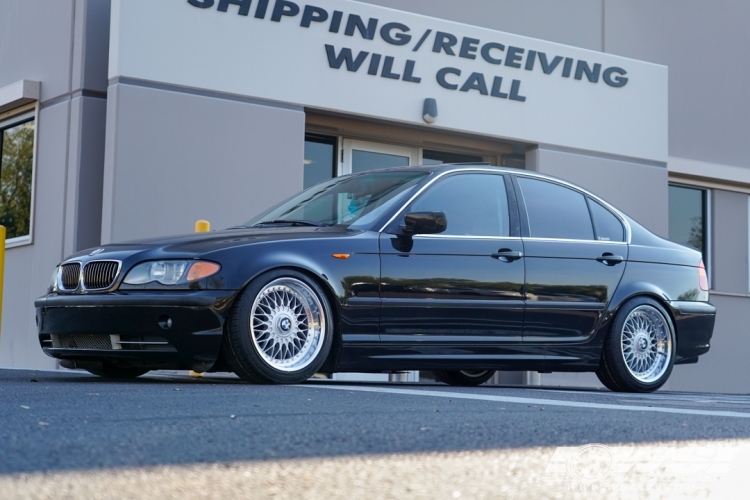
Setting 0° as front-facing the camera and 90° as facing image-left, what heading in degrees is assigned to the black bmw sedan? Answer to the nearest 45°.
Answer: approximately 45°
